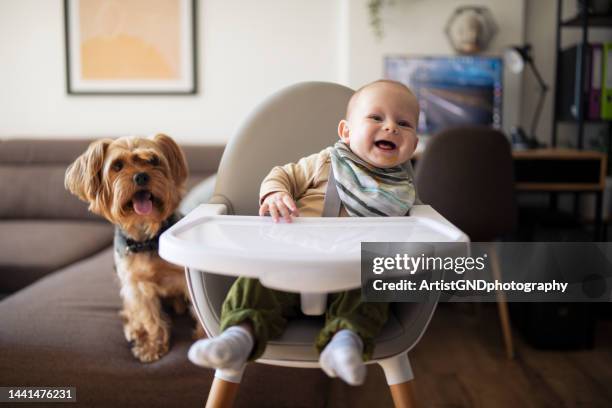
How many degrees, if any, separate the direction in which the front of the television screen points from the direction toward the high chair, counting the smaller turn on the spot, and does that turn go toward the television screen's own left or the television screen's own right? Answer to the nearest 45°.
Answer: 0° — it already faces it

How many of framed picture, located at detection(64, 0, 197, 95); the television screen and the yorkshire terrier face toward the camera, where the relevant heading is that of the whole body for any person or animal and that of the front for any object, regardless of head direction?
3

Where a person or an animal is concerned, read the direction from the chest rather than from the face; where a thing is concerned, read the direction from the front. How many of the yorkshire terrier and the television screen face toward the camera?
2

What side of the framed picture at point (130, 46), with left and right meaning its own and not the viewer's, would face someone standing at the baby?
front

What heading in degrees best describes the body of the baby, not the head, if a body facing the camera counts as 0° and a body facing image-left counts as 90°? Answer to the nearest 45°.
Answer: approximately 0°

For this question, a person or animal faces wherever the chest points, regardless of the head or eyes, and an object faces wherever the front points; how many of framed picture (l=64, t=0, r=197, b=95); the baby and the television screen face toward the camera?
3

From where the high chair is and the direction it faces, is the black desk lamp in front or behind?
behind

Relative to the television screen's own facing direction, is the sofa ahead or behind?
ahead
